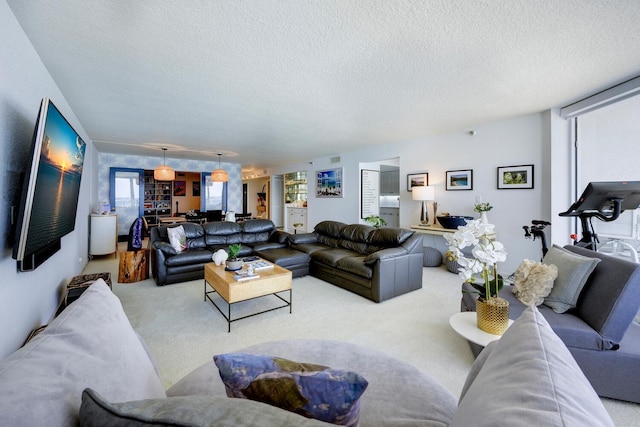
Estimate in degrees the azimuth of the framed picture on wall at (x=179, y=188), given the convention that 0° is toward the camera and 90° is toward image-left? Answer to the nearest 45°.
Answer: approximately 0°

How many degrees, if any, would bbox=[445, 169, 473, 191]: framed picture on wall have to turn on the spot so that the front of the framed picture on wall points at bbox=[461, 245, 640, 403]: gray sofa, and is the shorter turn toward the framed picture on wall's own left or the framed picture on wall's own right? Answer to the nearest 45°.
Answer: approximately 45° to the framed picture on wall's own left

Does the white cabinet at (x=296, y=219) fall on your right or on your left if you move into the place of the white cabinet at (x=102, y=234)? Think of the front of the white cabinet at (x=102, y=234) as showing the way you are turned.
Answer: on your left

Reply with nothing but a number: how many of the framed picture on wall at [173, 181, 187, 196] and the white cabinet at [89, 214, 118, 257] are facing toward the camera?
2

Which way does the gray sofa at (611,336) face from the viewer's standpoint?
to the viewer's left

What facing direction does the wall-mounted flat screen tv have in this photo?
to the viewer's right

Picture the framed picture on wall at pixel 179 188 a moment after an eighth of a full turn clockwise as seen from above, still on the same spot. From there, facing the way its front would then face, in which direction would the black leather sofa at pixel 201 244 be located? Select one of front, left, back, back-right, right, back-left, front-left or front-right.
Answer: front-left

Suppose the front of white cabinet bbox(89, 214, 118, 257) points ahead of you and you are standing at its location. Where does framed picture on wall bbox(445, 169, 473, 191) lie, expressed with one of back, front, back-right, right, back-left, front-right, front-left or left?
front-left
